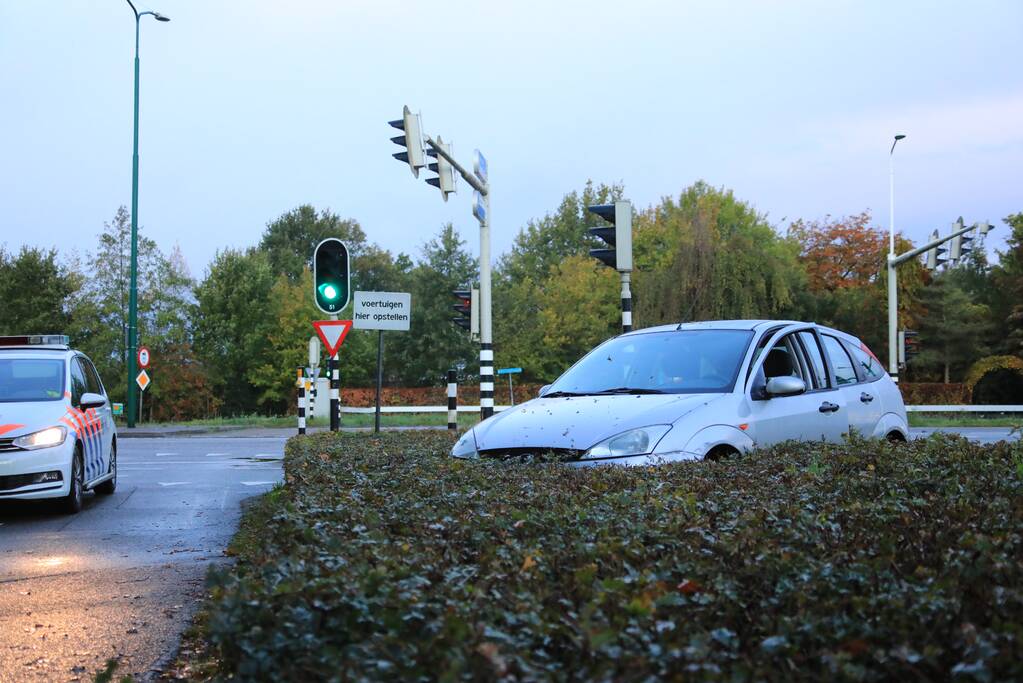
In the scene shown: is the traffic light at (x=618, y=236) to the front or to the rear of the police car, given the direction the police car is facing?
to the rear

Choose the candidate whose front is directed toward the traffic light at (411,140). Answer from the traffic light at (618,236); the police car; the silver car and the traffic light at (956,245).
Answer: the traffic light at (618,236)

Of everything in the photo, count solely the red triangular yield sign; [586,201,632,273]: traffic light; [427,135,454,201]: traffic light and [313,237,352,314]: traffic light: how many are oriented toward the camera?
2

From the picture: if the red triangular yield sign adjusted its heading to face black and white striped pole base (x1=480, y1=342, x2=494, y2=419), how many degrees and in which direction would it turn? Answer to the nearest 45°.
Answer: approximately 90° to its left

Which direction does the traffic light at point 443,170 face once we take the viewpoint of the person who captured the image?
facing to the left of the viewer

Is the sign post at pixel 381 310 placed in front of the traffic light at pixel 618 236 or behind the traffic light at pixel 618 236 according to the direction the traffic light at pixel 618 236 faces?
in front

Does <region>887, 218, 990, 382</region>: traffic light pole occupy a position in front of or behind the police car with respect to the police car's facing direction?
behind

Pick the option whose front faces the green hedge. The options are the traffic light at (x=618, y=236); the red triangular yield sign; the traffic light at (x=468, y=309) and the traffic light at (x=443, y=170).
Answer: the red triangular yield sign

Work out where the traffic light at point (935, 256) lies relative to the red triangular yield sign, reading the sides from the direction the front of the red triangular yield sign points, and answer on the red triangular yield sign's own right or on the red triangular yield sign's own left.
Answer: on the red triangular yield sign's own left

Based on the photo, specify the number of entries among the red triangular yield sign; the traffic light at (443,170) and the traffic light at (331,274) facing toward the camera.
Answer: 2
